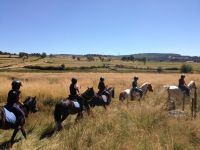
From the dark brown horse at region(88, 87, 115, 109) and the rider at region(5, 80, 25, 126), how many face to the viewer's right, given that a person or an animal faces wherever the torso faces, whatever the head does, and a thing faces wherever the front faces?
2

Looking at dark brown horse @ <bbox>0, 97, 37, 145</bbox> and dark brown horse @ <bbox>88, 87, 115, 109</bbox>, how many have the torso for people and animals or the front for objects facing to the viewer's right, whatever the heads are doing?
2

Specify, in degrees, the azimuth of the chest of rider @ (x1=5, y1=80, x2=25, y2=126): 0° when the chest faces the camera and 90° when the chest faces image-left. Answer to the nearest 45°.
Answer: approximately 270°

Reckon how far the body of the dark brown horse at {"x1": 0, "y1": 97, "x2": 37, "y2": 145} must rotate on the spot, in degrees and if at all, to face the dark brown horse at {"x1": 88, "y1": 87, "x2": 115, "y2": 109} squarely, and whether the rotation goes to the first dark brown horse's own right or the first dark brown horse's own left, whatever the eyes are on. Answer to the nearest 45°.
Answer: approximately 45° to the first dark brown horse's own left

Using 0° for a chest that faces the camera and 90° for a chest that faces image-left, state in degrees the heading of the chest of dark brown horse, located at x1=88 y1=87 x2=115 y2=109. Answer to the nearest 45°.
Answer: approximately 270°

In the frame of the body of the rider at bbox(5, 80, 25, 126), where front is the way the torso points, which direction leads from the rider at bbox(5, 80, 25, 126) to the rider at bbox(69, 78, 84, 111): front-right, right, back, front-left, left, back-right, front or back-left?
front-left

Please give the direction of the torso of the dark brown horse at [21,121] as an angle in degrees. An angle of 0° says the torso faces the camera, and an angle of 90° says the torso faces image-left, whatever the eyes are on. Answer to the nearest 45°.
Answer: approximately 270°

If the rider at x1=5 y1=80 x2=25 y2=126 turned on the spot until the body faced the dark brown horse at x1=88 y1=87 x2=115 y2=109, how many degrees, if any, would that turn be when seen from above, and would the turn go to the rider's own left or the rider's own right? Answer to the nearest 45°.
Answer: approximately 45° to the rider's own left
